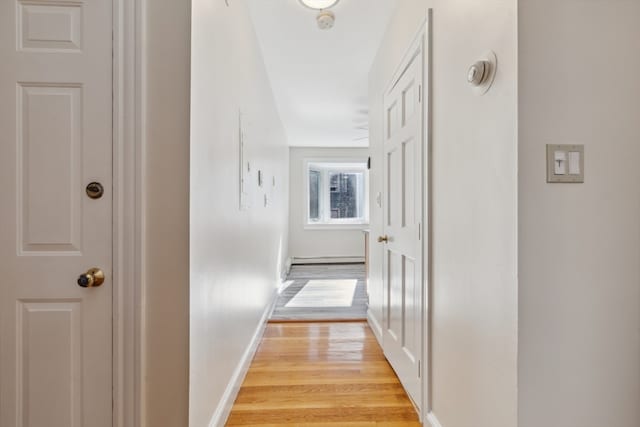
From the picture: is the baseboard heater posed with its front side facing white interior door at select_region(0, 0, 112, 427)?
yes

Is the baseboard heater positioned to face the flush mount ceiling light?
yes

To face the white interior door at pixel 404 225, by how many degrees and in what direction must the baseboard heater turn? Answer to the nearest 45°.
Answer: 0° — it already faces it

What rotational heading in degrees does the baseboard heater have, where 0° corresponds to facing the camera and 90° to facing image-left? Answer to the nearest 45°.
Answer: approximately 0°

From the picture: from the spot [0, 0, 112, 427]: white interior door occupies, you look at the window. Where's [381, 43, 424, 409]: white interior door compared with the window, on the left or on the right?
right
